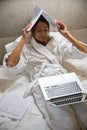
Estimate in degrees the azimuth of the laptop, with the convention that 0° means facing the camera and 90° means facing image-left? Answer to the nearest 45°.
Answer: approximately 180°
